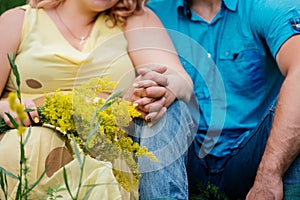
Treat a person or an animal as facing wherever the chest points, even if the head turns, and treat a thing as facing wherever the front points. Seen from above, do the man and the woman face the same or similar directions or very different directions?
same or similar directions

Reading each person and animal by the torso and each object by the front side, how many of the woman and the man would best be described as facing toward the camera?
2

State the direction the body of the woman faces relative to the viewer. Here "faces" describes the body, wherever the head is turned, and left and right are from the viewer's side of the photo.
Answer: facing the viewer

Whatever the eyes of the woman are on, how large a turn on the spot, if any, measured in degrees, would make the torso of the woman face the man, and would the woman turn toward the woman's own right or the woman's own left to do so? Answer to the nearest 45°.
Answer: approximately 90° to the woman's own left

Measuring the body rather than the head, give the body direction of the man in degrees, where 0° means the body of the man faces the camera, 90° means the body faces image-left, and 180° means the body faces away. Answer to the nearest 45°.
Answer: approximately 0°

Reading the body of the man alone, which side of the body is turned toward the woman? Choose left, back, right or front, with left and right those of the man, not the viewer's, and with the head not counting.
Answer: right
